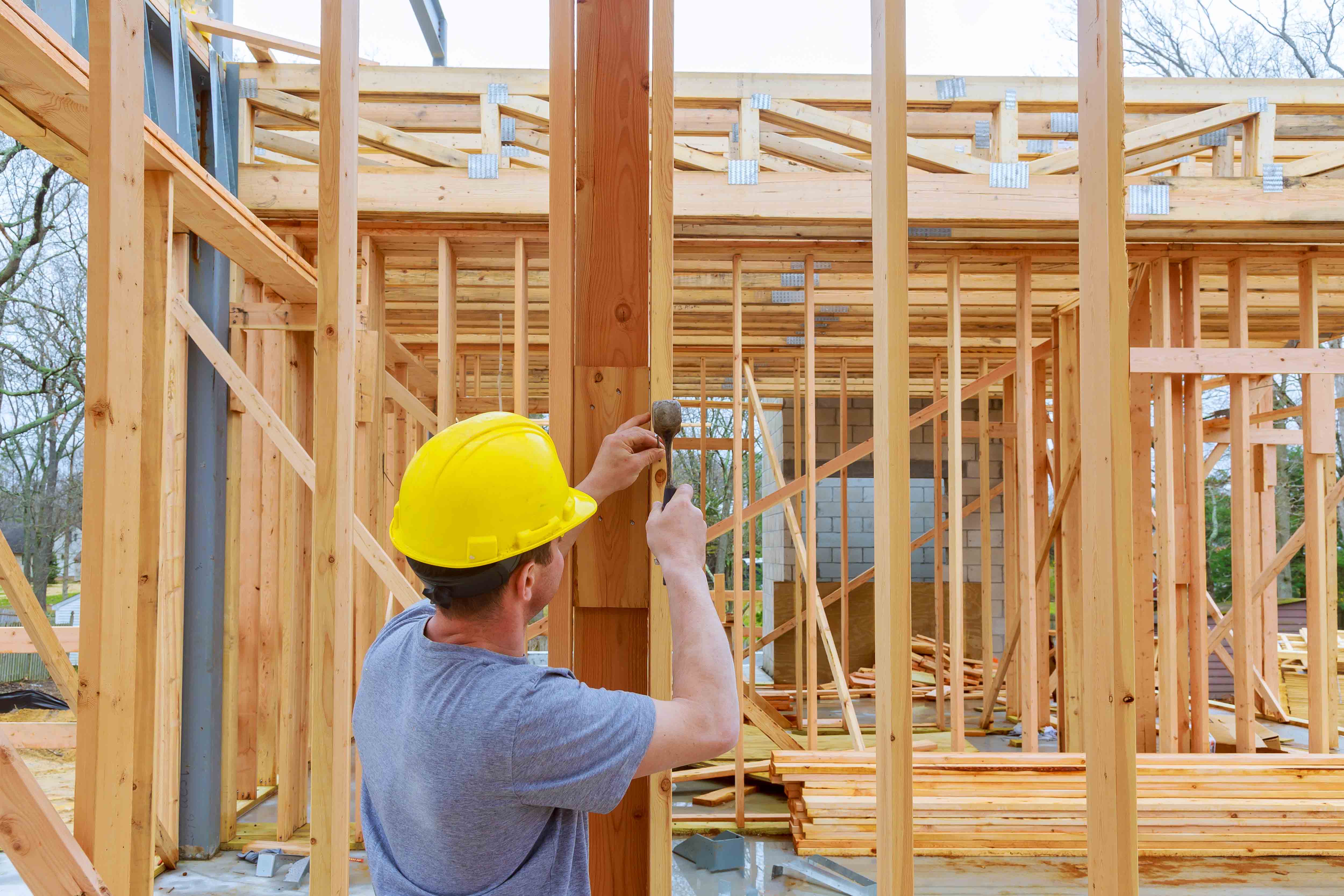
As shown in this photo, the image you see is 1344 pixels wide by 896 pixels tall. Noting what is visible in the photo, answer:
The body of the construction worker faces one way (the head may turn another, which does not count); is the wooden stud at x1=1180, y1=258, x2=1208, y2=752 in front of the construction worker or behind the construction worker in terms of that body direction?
in front

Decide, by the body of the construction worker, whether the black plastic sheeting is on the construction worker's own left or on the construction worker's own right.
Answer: on the construction worker's own left

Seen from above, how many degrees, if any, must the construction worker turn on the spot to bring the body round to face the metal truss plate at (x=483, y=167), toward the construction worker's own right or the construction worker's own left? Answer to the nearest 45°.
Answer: approximately 45° to the construction worker's own left

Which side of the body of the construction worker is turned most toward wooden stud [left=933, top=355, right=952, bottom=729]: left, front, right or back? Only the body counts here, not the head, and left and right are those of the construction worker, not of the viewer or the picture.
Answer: front

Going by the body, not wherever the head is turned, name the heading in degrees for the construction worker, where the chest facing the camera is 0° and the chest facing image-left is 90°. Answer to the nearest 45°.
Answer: approximately 225°

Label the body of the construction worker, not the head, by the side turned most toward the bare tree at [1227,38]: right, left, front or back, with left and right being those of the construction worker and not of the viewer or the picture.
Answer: front

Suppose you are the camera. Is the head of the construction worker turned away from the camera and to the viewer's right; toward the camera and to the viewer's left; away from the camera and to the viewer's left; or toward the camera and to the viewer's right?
away from the camera and to the viewer's right

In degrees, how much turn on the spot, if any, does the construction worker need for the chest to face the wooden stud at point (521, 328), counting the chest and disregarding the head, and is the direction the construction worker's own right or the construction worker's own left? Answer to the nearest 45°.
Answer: approximately 45° to the construction worker's own left

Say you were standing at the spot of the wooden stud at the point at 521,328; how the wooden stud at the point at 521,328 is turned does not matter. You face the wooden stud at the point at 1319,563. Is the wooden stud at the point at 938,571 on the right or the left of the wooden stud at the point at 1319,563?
left

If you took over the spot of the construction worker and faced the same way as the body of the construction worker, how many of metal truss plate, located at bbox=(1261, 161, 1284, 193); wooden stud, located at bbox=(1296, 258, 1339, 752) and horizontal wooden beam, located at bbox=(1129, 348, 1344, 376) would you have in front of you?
3

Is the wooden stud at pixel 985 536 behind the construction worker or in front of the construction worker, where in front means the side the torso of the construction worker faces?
in front
